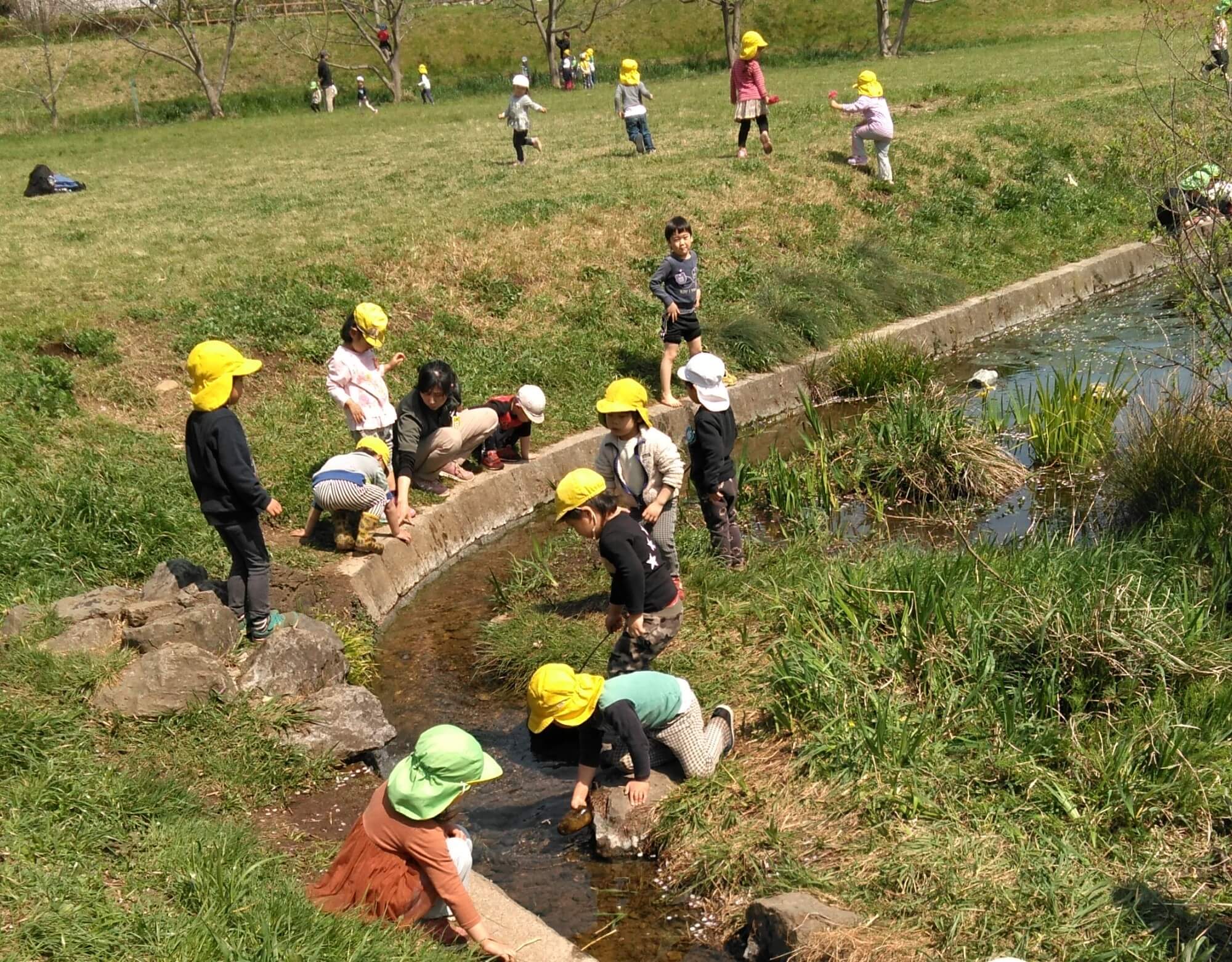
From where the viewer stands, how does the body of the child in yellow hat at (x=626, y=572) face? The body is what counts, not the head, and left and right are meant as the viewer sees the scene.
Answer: facing to the left of the viewer

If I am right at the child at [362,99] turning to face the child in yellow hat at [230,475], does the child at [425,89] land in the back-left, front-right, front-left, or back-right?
back-left

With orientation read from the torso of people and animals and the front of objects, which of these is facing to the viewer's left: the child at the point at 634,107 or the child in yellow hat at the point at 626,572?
the child in yellow hat

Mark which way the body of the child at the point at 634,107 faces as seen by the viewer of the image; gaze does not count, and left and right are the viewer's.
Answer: facing away from the viewer

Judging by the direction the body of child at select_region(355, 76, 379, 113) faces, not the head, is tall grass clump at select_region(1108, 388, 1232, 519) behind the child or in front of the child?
in front

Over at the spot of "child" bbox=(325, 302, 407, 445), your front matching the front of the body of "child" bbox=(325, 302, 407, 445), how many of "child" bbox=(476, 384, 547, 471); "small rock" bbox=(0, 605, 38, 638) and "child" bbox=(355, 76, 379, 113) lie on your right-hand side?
1

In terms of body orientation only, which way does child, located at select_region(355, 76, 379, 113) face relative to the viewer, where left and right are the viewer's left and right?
facing the viewer and to the right of the viewer

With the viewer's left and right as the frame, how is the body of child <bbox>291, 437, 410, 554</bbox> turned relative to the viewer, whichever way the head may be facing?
facing away from the viewer and to the right of the viewer

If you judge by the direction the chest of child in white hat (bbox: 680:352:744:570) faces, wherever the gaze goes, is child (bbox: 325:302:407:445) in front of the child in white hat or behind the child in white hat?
in front

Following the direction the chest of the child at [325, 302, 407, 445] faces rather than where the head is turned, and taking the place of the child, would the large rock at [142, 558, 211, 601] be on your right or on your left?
on your right

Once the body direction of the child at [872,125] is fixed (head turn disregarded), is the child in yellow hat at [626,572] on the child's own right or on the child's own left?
on the child's own left

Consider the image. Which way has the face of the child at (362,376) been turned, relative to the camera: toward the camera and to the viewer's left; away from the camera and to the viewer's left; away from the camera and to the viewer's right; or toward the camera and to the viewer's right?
toward the camera and to the viewer's right
